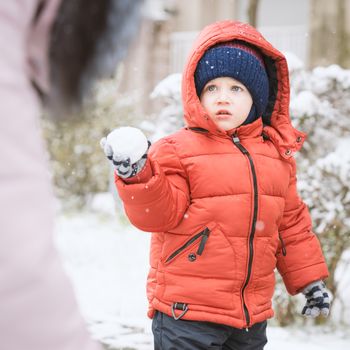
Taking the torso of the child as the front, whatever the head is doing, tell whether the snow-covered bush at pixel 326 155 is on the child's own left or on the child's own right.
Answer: on the child's own left

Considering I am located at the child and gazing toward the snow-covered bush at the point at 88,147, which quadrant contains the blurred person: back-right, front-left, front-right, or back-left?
back-left

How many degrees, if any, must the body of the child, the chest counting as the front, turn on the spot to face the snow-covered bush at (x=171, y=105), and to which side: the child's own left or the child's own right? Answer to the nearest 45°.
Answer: approximately 135° to the child's own left

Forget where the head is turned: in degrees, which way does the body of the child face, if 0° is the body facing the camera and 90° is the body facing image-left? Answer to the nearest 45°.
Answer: approximately 315°
